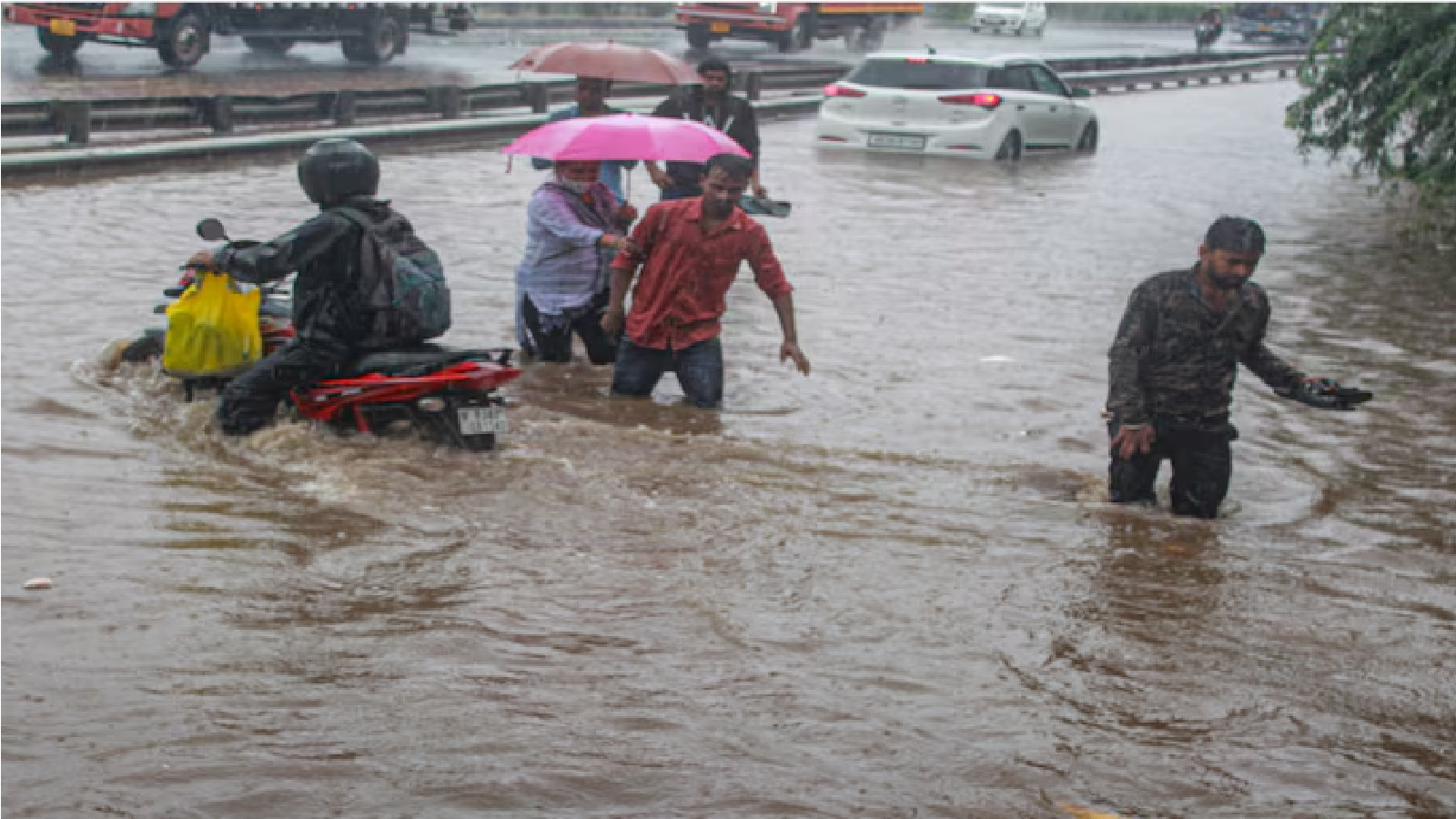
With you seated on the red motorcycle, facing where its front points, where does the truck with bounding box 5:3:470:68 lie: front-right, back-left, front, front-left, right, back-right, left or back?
front-right

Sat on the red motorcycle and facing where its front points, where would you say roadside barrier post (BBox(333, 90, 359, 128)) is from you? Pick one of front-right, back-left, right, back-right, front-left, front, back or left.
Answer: front-right

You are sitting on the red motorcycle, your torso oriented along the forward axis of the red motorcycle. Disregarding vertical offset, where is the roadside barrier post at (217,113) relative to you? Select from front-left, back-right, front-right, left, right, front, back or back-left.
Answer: front-right

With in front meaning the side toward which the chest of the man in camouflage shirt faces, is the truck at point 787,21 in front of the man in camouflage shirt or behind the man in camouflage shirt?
behind

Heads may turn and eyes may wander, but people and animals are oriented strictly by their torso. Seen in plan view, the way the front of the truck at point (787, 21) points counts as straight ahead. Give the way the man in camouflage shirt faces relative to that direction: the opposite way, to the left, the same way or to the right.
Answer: to the left

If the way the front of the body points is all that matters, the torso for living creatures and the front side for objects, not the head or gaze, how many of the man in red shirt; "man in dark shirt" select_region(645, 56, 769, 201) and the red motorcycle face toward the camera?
2

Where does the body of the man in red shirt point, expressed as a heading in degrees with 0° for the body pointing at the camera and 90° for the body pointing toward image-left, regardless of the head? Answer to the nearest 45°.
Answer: approximately 0°

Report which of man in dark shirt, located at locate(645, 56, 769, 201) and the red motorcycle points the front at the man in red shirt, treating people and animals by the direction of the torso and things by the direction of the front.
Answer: the man in dark shirt

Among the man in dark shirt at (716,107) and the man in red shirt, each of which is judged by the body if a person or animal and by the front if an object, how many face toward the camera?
2

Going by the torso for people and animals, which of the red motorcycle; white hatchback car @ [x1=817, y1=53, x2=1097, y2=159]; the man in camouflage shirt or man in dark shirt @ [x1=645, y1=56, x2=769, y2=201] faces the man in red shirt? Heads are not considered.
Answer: the man in dark shirt

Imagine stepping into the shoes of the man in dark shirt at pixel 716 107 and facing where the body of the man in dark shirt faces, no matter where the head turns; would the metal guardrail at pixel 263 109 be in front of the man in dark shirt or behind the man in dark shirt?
behind

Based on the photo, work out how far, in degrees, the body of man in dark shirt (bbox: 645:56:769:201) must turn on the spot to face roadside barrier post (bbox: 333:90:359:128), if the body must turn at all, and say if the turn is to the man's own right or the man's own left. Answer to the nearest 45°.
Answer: approximately 135° to the man's own right

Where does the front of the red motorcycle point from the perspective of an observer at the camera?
facing away from the viewer and to the left of the viewer
